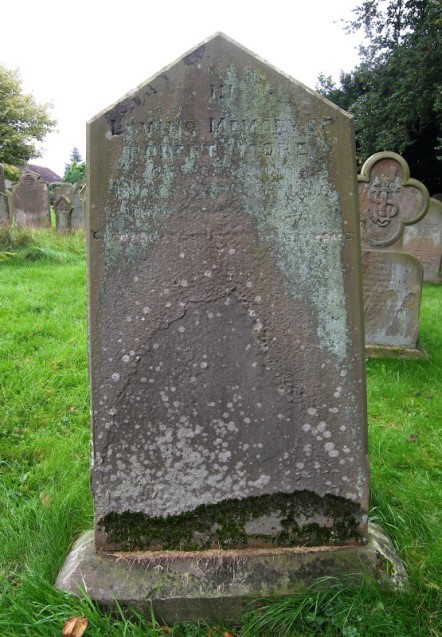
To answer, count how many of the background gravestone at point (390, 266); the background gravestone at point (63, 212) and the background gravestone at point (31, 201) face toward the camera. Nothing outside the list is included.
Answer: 3

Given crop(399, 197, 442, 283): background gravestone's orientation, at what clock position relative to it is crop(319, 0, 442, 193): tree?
The tree is roughly at 6 o'clock from the background gravestone.

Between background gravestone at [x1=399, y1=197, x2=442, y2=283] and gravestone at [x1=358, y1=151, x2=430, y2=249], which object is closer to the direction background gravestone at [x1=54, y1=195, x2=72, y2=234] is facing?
the gravestone

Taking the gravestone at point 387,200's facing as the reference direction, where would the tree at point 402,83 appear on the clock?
The tree is roughly at 6 o'clock from the gravestone.

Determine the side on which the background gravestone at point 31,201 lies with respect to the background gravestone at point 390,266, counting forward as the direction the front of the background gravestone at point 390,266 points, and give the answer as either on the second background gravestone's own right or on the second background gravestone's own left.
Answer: on the second background gravestone's own right

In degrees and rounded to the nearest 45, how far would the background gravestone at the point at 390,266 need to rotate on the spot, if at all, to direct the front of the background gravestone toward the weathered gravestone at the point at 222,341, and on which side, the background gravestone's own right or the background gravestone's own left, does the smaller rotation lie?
0° — it already faces it

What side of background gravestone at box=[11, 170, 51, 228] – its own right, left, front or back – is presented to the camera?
front

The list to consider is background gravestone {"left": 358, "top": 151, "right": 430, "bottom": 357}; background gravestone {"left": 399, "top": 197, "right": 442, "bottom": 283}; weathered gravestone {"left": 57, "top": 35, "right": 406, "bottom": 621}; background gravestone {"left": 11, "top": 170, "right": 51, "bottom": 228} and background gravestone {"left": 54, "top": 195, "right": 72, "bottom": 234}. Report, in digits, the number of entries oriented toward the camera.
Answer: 5

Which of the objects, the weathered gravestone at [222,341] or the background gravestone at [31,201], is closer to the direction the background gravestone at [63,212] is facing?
the weathered gravestone

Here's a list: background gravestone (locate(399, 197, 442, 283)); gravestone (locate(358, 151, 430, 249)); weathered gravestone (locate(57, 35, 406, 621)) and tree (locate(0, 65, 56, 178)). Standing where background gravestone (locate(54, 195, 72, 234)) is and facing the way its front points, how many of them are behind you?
1

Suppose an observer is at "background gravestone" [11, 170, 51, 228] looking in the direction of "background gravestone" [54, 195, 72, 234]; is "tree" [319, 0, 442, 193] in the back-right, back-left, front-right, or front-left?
front-left

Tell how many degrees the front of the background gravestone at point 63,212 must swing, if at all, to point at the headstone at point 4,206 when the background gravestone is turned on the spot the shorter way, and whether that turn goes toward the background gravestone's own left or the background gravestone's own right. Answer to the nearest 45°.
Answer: approximately 90° to the background gravestone's own right

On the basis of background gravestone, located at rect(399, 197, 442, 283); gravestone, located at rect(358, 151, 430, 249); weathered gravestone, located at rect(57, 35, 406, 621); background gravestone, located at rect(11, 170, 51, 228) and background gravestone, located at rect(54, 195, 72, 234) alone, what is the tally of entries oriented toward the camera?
5

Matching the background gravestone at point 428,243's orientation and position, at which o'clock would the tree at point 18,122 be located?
The tree is roughly at 4 o'clock from the background gravestone.

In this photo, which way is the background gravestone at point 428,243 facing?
toward the camera

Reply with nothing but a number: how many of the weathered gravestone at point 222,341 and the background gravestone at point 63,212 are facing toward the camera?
2

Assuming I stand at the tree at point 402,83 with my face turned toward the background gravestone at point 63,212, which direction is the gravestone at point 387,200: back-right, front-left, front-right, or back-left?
front-left

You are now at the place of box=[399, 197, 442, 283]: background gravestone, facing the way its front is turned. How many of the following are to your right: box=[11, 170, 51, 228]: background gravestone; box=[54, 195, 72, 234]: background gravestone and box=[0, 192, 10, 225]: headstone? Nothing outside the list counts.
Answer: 3

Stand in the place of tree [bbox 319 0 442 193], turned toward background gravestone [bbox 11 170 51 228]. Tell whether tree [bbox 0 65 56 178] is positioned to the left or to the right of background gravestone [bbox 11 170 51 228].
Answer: right

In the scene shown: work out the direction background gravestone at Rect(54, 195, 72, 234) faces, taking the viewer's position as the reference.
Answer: facing the viewer
